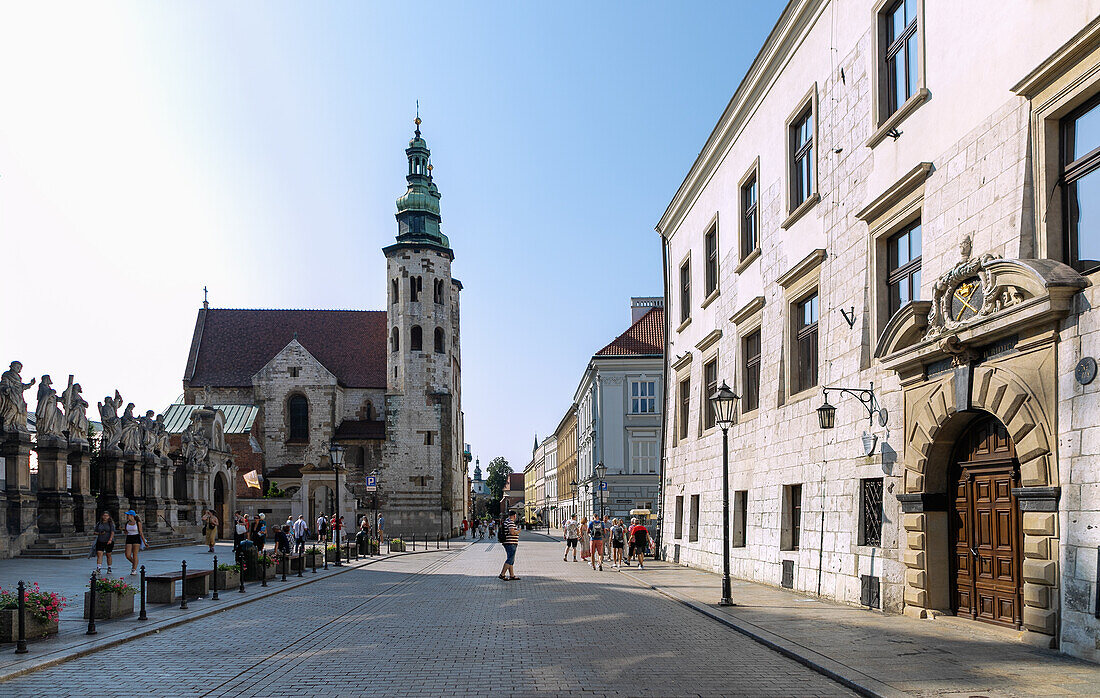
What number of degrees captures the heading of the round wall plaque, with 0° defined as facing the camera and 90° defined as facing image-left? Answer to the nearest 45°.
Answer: approximately 45°

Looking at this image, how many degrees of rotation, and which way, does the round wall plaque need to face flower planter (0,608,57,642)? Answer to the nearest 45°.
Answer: approximately 45° to its right

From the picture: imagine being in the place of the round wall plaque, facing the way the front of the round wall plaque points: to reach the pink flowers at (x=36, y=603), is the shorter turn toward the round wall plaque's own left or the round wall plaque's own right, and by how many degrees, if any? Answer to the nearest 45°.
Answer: approximately 45° to the round wall plaque's own right

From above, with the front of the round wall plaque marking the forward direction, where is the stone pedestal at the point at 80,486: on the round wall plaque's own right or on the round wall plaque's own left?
on the round wall plaque's own right

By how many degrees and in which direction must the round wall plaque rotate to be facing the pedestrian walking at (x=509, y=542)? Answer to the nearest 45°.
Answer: approximately 90° to its right

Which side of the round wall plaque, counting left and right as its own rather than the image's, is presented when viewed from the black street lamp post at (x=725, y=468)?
right

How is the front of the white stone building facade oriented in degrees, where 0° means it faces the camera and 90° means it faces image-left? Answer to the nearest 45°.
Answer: approximately 45°

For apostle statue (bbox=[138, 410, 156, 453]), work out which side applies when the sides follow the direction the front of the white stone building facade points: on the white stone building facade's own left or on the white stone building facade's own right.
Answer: on the white stone building facade's own right
